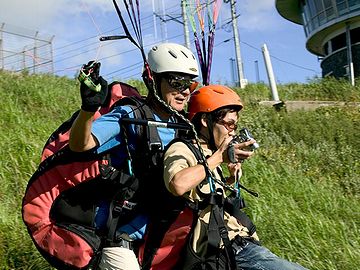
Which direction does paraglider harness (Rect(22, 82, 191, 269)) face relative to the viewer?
to the viewer's right

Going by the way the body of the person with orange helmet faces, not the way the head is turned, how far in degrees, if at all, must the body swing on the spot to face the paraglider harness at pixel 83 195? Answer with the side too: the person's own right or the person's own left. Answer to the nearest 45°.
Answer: approximately 135° to the person's own right

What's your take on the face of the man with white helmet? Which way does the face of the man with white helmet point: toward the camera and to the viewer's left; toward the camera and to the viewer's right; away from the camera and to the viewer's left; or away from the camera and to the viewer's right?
toward the camera and to the viewer's right

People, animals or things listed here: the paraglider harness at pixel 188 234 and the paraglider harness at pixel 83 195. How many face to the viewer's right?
2

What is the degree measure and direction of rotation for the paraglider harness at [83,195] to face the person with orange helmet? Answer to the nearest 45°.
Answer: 0° — it already faces them

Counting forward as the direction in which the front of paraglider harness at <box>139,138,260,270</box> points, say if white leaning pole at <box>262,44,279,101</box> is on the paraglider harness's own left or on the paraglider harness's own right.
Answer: on the paraglider harness's own left

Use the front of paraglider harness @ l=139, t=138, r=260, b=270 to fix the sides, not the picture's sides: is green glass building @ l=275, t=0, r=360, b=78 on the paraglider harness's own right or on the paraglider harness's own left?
on the paraglider harness's own left

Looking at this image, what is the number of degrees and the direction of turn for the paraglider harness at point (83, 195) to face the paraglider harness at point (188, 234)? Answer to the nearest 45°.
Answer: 0° — it already faces it

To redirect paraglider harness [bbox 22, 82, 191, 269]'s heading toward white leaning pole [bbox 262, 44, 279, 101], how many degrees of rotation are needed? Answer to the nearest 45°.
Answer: approximately 45° to its left

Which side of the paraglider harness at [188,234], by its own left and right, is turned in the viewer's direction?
right
